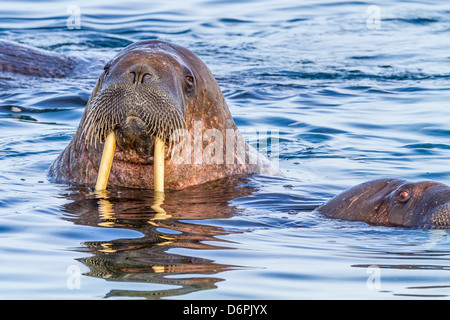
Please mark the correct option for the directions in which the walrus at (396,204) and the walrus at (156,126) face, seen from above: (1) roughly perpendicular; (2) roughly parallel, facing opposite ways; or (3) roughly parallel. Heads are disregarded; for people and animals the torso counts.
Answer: roughly perpendicular

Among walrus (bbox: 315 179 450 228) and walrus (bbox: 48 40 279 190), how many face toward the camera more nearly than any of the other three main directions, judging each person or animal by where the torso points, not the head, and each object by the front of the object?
1

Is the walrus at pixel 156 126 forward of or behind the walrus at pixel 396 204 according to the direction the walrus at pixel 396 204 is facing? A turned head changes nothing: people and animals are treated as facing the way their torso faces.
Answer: behind

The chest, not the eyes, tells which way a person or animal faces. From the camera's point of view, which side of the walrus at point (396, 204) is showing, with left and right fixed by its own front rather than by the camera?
right

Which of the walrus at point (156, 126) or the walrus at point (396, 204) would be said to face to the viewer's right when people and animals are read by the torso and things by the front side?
the walrus at point (396, 204)

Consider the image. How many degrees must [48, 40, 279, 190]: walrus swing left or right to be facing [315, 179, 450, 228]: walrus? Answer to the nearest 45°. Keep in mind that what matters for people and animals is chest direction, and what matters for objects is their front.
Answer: approximately 45° to its left

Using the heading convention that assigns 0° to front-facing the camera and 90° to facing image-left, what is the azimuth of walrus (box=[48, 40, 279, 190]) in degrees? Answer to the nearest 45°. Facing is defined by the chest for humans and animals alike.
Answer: approximately 0°
